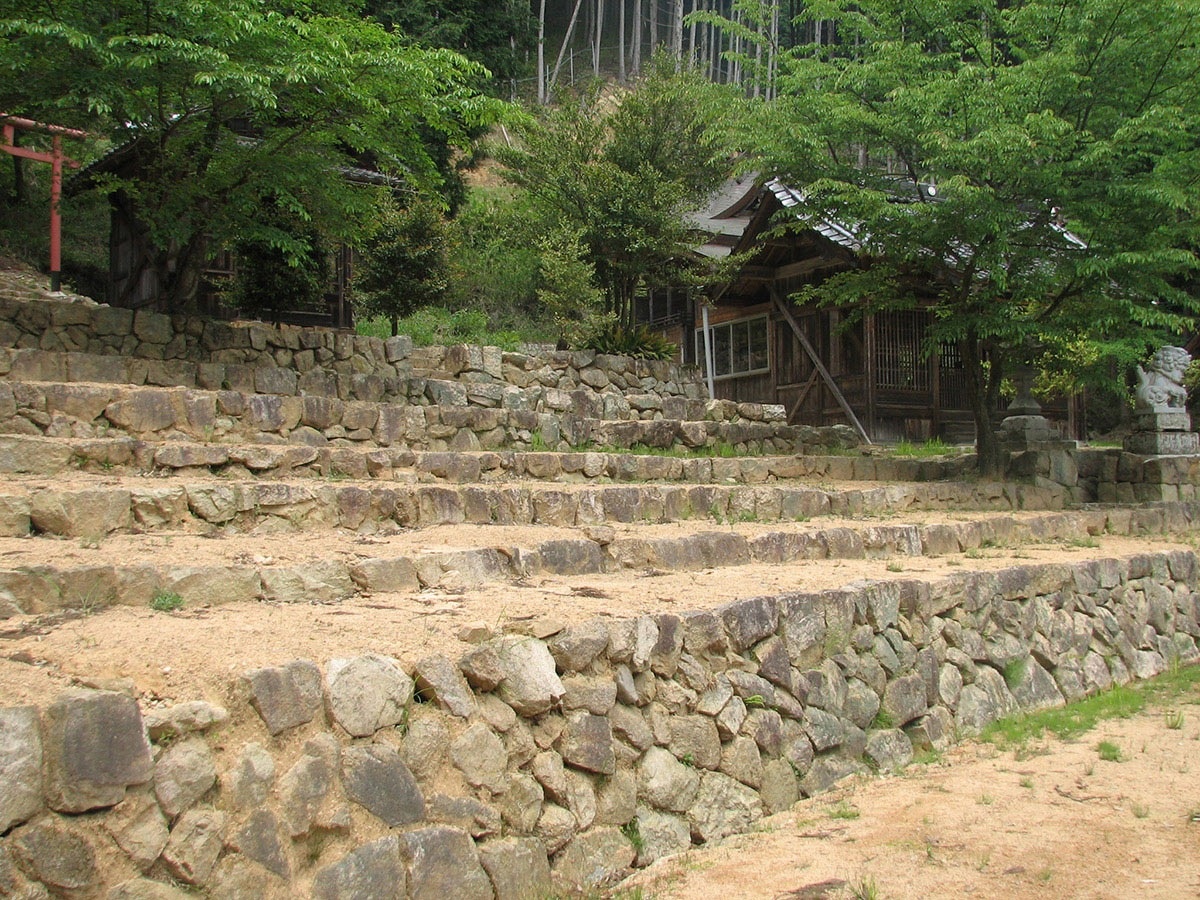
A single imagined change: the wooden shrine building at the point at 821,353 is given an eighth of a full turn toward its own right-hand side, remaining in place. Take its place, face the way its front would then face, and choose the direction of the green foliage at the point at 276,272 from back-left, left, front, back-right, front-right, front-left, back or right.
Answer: front-right

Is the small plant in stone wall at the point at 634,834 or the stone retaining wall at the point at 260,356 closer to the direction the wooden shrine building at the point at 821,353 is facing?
the small plant in stone wall

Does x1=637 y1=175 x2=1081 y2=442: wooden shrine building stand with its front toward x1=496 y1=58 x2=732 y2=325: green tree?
no

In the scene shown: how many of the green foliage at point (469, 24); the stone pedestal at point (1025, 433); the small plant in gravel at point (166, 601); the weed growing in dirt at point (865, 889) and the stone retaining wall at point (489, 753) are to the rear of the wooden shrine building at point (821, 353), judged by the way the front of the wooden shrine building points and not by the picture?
1

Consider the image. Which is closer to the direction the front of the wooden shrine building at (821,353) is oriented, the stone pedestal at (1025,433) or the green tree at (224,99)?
the stone pedestal

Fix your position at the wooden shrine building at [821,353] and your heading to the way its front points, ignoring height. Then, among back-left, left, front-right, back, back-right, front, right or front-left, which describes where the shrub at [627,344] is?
right

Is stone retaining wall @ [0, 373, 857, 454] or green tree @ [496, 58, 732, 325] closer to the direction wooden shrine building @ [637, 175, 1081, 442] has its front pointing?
the stone retaining wall

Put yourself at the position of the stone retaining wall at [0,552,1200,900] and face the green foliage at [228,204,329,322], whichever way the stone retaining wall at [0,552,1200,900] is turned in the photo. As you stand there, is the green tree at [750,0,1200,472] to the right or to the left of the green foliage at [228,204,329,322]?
right

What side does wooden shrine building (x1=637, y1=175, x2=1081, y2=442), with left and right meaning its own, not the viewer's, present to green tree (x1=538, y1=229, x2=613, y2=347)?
right

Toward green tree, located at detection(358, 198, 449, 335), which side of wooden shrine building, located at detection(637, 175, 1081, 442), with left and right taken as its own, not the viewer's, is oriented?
right

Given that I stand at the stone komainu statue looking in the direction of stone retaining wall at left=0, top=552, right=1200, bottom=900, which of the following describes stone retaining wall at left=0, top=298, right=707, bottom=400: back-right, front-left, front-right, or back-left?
front-right

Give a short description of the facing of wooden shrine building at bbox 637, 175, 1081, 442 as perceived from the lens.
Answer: facing the viewer and to the right of the viewer

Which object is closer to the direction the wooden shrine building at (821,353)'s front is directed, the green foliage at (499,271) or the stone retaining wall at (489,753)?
the stone retaining wall

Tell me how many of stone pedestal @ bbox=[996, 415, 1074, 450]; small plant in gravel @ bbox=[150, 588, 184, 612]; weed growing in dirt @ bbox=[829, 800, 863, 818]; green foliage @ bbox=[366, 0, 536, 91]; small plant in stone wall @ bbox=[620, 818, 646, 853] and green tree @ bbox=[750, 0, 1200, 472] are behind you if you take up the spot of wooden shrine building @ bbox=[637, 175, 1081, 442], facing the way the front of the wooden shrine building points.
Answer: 1

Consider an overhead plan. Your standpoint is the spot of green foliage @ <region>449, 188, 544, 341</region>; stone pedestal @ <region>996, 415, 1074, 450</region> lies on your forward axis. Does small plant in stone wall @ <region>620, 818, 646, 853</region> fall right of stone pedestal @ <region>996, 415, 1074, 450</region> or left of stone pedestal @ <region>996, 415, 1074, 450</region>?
right

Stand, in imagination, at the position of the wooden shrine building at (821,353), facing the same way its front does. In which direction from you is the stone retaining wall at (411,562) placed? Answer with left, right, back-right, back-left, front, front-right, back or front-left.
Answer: front-right
